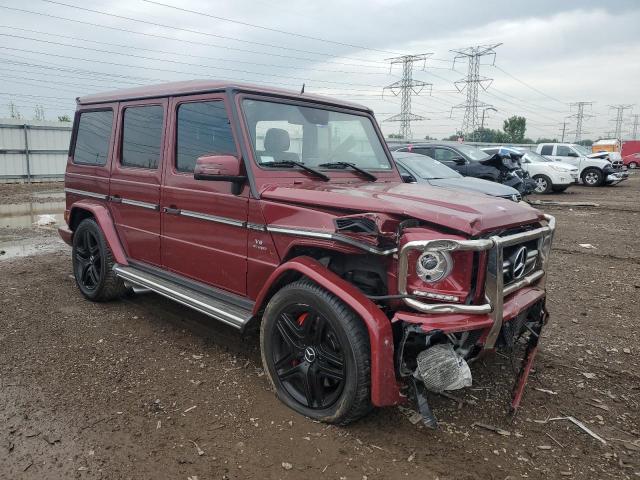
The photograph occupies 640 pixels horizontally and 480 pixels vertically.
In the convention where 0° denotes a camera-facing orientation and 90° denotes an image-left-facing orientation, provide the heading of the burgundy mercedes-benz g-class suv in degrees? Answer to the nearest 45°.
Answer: approximately 315°

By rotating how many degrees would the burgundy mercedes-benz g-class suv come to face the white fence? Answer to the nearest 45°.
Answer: approximately 180°

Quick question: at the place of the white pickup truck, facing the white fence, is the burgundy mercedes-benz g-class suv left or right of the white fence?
left

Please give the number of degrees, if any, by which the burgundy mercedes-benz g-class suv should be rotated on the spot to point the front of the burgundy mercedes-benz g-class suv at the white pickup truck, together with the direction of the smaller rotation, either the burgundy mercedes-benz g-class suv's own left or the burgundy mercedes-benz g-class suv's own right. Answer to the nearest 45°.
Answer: approximately 90° to the burgundy mercedes-benz g-class suv's own left
